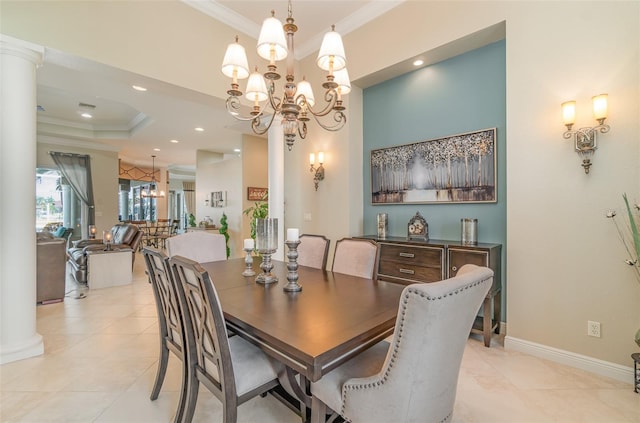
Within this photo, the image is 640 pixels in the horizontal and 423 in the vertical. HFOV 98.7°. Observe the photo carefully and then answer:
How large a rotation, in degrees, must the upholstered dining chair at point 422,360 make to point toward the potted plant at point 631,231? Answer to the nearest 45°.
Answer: approximately 90° to its right

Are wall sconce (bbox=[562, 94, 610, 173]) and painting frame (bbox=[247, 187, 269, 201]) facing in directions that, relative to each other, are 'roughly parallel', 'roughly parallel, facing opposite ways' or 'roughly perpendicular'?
roughly perpendicular

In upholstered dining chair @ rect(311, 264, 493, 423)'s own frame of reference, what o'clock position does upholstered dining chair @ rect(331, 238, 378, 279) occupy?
upholstered dining chair @ rect(331, 238, 378, 279) is roughly at 1 o'clock from upholstered dining chair @ rect(311, 264, 493, 423).

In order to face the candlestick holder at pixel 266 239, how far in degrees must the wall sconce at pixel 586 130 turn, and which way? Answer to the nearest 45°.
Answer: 0° — it already faces it

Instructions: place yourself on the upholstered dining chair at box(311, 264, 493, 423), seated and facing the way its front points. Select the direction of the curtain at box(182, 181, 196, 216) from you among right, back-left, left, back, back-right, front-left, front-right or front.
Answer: front

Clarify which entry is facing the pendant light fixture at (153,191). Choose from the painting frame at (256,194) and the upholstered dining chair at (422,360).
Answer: the upholstered dining chair

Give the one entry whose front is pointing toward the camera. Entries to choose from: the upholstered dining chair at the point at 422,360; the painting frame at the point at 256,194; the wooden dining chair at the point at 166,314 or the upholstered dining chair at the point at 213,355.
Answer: the painting frame

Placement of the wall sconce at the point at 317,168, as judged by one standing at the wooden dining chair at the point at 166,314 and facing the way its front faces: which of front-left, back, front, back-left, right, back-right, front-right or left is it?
front

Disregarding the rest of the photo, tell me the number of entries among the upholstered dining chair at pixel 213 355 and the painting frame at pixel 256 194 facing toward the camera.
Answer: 1

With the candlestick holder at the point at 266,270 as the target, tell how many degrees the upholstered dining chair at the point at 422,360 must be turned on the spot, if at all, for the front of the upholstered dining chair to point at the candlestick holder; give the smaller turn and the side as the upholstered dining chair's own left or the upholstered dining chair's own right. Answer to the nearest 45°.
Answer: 0° — it already faces it

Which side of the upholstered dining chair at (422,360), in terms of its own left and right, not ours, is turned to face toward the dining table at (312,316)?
front

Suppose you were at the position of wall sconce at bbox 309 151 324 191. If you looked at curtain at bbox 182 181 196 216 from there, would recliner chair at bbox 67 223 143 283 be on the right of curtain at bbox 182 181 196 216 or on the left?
left

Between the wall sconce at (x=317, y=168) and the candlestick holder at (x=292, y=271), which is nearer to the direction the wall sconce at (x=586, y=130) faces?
the candlestick holder

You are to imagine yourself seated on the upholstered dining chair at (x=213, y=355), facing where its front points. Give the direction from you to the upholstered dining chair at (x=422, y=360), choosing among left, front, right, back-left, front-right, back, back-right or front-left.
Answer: right

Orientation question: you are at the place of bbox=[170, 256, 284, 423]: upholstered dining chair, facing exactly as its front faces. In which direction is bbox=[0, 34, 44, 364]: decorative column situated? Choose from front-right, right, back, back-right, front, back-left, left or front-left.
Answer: left

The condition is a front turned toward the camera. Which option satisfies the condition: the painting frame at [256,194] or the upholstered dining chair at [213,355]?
the painting frame

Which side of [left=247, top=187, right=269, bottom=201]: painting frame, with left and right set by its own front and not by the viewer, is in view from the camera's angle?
front
